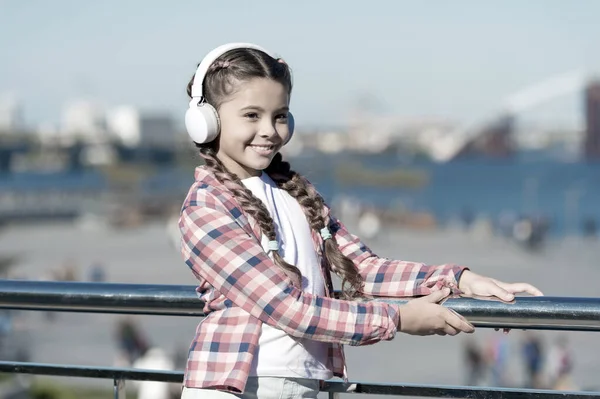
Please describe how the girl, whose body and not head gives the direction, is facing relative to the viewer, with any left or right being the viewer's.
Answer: facing the viewer and to the right of the viewer
